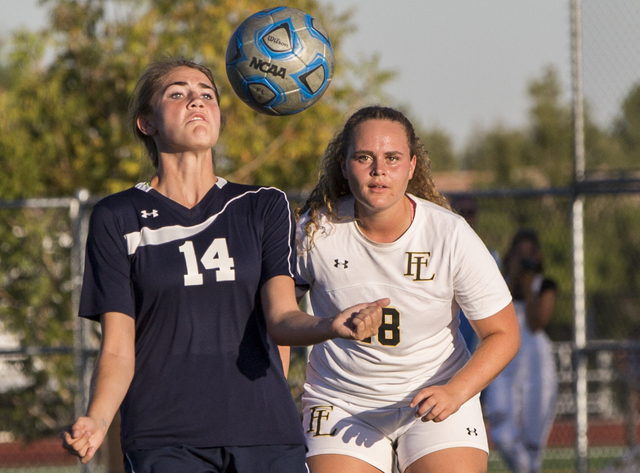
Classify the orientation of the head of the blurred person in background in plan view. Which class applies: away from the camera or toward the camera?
toward the camera

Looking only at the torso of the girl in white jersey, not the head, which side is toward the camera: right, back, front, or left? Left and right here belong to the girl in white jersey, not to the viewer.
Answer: front

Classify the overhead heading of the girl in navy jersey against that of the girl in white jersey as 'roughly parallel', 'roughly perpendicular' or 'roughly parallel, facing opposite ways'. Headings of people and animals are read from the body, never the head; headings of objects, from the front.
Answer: roughly parallel

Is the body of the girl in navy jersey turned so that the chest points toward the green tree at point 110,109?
no

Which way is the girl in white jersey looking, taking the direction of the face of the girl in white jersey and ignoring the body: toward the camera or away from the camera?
toward the camera

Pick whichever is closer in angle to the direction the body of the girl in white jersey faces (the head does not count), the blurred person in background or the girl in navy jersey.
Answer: the girl in navy jersey

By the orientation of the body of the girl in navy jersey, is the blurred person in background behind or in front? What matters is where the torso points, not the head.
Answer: behind

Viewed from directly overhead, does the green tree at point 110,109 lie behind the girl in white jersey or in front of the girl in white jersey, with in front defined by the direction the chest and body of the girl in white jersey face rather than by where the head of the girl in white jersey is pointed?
behind

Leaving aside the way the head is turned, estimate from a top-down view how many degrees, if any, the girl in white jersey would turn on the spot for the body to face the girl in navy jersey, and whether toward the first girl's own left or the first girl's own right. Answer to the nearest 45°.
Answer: approximately 45° to the first girl's own right

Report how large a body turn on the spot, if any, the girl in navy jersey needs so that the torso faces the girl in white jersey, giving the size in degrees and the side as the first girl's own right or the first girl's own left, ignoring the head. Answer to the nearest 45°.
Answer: approximately 135° to the first girl's own left

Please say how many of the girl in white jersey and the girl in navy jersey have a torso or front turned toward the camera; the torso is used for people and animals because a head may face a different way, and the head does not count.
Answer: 2

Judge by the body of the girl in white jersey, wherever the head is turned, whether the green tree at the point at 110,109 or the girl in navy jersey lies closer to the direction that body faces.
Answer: the girl in navy jersey

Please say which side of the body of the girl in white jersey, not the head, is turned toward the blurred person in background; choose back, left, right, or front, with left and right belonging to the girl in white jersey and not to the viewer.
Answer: back
